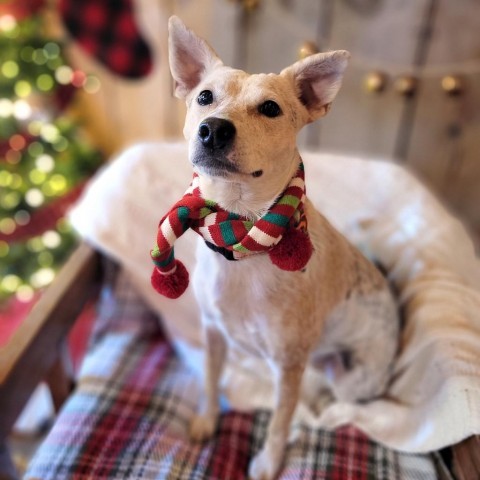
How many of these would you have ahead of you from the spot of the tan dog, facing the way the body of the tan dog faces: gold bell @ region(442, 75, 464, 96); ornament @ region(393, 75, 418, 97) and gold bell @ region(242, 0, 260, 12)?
0

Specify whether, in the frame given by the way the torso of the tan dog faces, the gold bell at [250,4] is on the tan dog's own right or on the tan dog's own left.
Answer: on the tan dog's own right

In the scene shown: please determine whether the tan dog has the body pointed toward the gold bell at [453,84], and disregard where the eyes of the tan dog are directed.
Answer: no

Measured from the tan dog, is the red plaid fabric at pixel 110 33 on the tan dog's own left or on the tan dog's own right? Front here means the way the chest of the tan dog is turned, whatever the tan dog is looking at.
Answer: on the tan dog's own right

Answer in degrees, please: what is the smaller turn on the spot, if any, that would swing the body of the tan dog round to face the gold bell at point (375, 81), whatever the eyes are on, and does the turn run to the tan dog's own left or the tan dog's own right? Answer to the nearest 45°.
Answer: approximately 135° to the tan dog's own right

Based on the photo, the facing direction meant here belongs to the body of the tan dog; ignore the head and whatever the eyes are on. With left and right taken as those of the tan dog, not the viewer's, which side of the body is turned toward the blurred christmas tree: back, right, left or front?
right

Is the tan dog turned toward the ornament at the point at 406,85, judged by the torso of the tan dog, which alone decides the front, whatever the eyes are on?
no

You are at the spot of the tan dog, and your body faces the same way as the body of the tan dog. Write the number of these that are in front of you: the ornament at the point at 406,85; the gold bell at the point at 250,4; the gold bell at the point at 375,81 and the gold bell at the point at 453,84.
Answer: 0

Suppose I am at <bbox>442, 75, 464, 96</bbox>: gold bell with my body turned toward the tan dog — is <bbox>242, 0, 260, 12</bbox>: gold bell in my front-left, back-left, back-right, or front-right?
front-right

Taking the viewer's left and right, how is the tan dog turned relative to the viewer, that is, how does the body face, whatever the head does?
facing the viewer and to the left of the viewer
